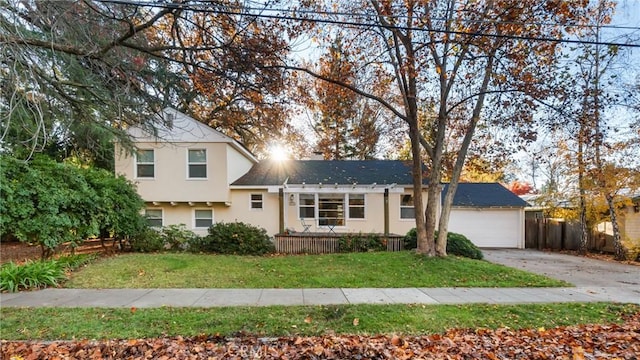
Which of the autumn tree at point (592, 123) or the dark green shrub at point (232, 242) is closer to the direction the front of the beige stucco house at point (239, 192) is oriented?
the dark green shrub

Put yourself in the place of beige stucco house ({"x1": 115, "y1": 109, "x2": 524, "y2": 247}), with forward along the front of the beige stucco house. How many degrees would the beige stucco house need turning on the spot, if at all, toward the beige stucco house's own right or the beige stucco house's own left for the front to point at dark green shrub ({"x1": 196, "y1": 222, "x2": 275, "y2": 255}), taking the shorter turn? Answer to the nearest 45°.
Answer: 0° — it already faces it

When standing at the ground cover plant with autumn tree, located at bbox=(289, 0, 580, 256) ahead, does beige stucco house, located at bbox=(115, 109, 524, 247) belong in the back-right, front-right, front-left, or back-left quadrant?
front-left

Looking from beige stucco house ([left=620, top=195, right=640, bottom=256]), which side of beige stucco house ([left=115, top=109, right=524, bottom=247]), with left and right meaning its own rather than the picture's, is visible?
left

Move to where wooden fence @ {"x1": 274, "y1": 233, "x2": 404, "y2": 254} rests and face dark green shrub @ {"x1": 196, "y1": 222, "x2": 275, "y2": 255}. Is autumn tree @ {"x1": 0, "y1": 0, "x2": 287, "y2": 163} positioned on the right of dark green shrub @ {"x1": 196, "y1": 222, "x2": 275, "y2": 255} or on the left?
left

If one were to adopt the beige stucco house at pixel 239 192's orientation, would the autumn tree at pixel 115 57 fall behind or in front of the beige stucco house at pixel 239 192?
in front

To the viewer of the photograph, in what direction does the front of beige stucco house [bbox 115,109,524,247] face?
facing the viewer

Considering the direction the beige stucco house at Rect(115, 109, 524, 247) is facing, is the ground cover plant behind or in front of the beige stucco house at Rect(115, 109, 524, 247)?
in front
